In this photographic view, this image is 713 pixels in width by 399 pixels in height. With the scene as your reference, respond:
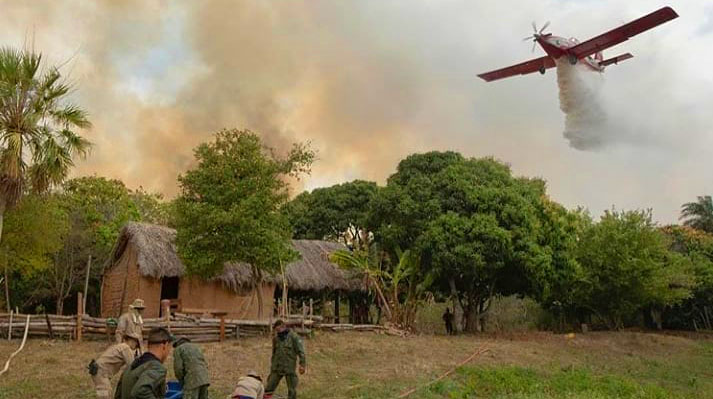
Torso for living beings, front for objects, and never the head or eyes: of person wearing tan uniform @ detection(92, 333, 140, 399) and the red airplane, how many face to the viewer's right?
1

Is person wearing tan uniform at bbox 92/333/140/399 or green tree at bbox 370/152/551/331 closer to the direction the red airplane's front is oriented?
the person wearing tan uniform

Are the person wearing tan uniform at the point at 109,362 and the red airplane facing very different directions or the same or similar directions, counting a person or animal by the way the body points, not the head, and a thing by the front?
very different directions

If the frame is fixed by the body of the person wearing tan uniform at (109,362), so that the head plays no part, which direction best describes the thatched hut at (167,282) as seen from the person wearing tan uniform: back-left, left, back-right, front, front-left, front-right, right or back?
left

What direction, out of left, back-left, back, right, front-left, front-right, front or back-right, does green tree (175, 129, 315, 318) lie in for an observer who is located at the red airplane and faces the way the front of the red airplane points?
front-right

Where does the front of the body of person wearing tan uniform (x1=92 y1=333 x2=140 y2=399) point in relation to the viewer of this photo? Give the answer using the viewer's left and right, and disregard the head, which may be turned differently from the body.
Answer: facing to the right of the viewer

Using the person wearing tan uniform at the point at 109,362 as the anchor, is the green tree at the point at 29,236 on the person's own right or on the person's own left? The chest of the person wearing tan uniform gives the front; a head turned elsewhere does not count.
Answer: on the person's own left
